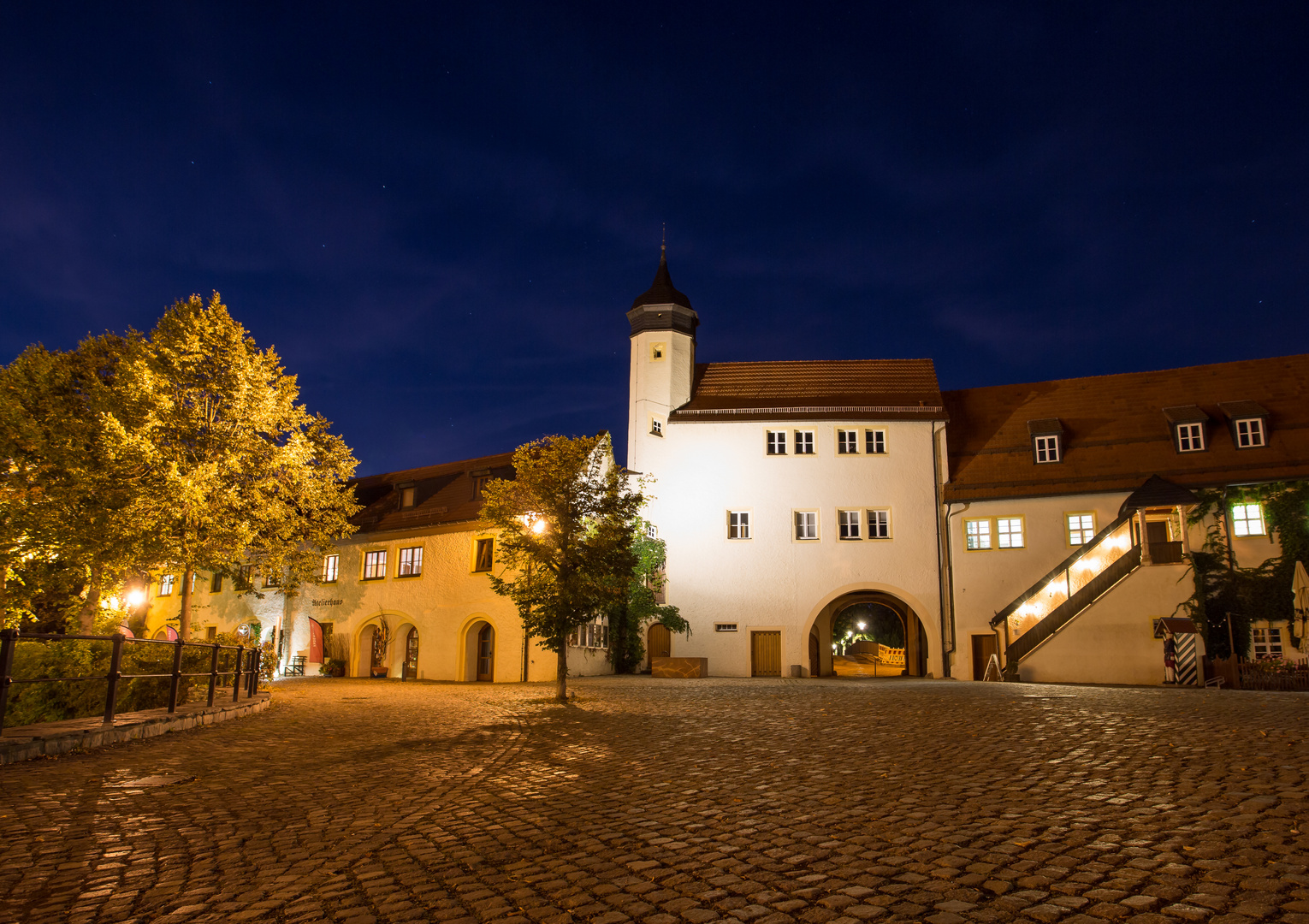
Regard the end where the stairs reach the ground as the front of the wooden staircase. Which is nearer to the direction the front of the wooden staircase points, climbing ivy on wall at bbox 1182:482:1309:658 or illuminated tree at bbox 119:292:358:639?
the illuminated tree

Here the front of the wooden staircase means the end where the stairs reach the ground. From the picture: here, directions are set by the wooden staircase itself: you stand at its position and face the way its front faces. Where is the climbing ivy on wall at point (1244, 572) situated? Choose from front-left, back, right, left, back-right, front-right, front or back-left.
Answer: back

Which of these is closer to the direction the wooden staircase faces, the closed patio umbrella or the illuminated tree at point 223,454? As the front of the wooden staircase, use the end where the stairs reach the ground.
the illuminated tree

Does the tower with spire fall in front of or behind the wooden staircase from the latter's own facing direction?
in front

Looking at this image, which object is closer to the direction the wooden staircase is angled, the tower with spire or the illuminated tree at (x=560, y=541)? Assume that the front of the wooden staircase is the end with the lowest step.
the tower with spire

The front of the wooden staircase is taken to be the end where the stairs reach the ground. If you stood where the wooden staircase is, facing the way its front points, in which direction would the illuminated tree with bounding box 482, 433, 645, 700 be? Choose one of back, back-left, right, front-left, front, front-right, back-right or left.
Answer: front-left

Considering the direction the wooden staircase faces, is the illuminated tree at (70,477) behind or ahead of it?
ahead

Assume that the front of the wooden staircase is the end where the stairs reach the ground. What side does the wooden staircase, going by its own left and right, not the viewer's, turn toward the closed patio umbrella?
back

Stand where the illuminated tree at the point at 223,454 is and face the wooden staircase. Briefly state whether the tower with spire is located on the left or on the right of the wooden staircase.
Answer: left

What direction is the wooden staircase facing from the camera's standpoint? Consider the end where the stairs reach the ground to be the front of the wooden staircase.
to the viewer's left

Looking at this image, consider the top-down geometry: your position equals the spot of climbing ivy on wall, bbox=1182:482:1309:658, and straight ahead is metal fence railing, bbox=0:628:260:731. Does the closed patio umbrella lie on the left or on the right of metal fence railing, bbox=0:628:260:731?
left

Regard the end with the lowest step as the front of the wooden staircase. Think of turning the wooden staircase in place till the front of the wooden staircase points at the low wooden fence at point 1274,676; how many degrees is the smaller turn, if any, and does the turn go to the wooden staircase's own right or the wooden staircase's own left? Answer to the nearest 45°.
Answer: approximately 135° to the wooden staircase's own left

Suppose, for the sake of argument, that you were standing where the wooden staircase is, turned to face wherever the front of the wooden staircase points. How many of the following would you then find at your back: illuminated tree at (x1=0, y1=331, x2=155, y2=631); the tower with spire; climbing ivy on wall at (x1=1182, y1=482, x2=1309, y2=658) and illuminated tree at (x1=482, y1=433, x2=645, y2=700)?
1
